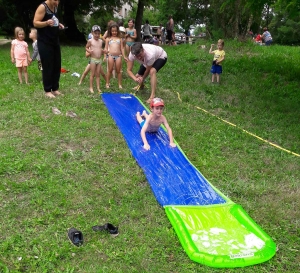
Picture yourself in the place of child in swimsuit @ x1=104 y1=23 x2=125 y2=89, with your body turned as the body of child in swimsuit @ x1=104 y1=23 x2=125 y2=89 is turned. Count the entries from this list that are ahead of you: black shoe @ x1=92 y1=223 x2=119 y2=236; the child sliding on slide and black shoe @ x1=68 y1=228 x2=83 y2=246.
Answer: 3

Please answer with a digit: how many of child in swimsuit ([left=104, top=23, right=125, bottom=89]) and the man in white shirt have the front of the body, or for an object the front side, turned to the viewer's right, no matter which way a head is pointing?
0

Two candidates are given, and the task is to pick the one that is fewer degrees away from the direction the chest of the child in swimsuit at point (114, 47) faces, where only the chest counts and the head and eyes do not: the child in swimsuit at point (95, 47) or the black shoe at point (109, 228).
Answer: the black shoe

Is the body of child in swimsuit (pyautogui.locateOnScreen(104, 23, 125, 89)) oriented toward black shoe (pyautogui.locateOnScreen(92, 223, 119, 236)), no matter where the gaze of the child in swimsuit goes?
yes

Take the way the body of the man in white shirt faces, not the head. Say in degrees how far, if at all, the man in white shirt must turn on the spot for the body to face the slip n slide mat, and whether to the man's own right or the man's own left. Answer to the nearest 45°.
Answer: approximately 45° to the man's own left

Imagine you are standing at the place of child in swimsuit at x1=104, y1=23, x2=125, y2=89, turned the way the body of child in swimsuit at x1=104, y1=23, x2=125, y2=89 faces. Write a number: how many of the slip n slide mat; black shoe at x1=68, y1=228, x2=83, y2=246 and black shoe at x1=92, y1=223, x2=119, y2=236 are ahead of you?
3

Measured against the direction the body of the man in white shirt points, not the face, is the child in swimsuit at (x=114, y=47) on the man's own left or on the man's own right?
on the man's own right

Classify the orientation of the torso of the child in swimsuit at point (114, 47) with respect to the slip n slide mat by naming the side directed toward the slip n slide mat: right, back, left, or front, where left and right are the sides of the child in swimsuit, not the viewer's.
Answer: front

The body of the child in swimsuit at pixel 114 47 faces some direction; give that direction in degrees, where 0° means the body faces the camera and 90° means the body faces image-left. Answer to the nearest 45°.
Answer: approximately 0°

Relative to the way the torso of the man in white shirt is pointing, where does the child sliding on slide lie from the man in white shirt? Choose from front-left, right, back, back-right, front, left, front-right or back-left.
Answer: front-left

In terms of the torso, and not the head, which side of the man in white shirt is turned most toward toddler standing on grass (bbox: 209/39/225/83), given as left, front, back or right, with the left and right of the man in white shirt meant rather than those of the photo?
back

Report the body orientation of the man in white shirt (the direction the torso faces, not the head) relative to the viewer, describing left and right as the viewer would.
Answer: facing the viewer and to the left of the viewer

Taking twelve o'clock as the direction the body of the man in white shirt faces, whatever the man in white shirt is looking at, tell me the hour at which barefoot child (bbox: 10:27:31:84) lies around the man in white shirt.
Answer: The barefoot child is roughly at 2 o'clock from the man in white shirt.

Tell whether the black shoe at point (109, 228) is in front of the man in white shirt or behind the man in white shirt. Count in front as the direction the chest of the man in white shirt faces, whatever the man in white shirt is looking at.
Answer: in front
